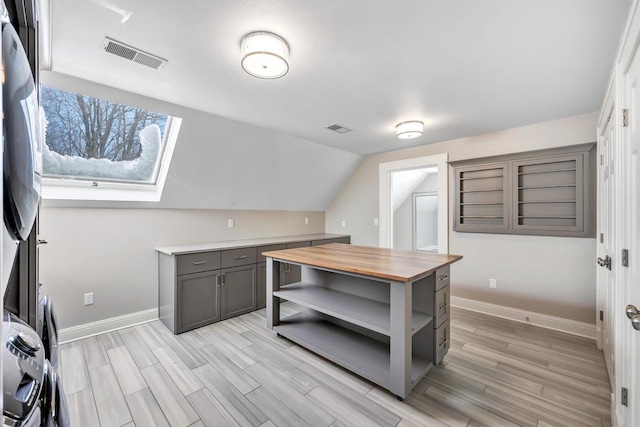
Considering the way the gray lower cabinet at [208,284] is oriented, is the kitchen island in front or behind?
in front

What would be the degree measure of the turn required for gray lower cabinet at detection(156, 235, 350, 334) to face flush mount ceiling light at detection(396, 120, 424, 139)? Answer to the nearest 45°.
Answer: approximately 45° to its left

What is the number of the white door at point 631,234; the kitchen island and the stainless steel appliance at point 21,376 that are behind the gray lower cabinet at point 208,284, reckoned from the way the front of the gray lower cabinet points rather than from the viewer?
0

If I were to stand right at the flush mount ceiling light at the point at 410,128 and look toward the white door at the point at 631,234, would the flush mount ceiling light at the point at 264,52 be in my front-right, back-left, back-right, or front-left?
front-right

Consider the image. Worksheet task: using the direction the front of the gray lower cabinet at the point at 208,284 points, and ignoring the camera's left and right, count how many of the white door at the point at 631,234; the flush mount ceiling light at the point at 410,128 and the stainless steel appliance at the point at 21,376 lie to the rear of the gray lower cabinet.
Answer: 0

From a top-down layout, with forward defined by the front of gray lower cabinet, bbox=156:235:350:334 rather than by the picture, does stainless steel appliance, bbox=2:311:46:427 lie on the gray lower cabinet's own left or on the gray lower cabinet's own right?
on the gray lower cabinet's own right
